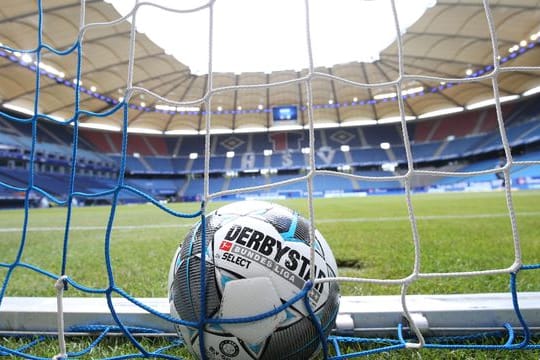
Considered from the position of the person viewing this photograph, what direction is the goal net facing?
facing away from the viewer
